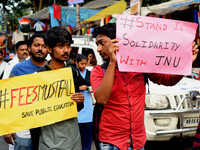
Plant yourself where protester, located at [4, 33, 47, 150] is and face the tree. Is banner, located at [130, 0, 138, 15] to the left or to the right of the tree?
right

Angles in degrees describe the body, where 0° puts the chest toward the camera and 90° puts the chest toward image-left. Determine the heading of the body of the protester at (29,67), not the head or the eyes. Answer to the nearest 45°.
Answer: approximately 315°

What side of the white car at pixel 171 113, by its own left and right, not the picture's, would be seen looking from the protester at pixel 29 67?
right

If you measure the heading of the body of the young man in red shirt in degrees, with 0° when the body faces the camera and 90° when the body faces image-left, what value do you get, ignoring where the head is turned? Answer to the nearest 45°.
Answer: approximately 0°

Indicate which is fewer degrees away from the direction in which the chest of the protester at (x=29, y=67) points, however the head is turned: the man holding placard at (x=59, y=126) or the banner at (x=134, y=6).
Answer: the man holding placard

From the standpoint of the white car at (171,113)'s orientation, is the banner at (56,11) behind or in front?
behind

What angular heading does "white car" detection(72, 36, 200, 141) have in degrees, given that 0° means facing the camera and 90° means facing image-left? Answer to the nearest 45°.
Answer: approximately 315°
